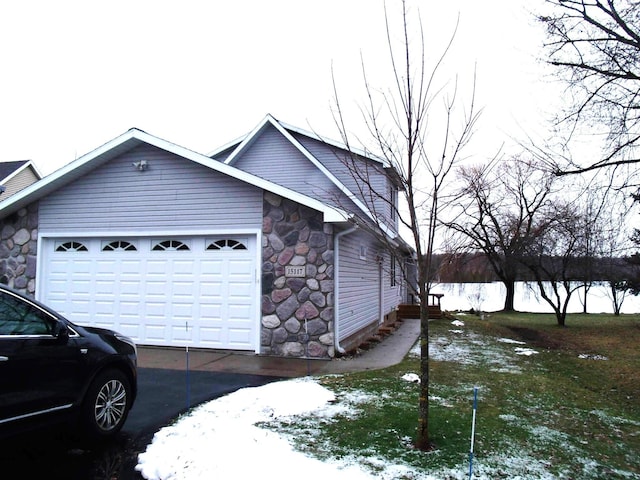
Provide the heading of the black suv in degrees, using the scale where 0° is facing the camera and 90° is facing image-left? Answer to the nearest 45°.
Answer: approximately 225°

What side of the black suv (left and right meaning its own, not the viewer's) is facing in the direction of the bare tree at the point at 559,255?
front
